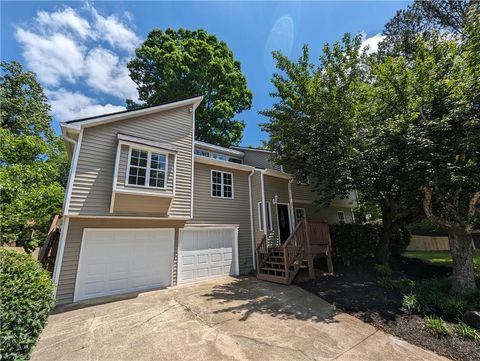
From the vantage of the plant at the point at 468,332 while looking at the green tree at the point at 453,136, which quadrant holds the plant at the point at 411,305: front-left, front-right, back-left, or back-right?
front-left

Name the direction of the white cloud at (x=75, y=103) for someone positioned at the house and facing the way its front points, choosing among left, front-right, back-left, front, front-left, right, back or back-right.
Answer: back

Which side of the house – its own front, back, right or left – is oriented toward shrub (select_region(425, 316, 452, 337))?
front

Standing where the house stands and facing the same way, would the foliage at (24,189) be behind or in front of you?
behind

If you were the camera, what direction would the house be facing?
facing the viewer and to the right of the viewer

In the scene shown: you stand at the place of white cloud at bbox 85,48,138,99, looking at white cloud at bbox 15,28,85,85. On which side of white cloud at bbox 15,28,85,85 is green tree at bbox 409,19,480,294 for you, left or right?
left

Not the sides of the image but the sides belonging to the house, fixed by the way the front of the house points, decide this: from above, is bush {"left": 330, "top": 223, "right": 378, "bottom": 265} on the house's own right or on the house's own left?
on the house's own left

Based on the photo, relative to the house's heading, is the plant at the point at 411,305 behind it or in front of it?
in front

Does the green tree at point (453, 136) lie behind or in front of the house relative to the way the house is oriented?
in front

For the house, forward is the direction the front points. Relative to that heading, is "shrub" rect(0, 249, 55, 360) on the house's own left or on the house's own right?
on the house's own right

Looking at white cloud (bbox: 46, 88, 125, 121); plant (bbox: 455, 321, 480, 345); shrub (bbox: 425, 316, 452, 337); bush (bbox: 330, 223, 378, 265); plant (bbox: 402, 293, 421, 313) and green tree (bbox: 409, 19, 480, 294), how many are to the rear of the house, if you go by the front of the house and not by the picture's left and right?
1
